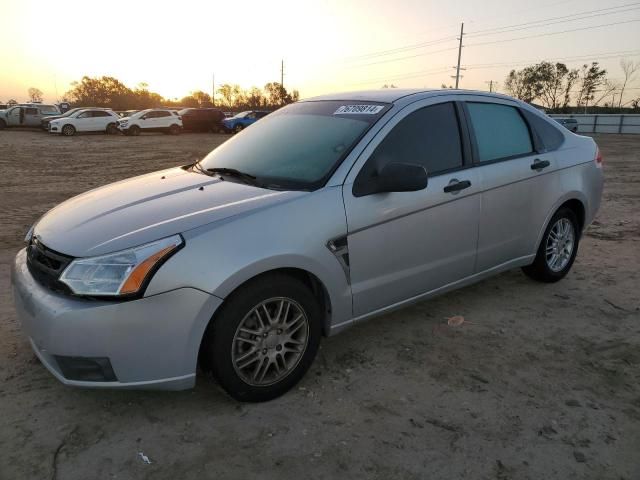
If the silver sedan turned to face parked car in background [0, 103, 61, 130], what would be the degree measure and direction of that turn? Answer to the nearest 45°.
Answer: approximately 90° to its right

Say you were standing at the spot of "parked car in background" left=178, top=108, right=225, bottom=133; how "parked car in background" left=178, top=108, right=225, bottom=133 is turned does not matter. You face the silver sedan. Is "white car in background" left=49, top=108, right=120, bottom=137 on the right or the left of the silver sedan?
right

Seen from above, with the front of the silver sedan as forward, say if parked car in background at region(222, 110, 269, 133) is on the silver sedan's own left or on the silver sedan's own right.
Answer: on the silver sedan's own right

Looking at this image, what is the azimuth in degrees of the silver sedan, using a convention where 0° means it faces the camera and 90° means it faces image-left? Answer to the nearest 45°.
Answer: approximately 45°

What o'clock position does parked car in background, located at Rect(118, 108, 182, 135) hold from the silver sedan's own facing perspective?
The parked car in background is roughly at 4 o'clock from the silver sedan.
